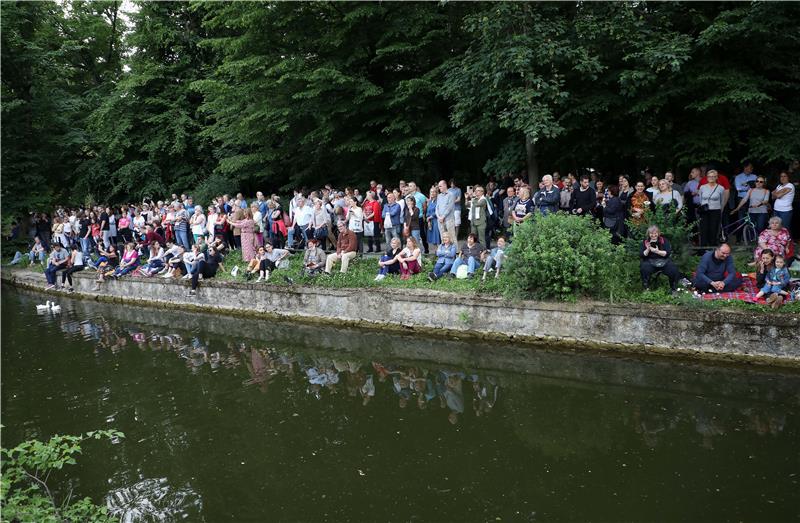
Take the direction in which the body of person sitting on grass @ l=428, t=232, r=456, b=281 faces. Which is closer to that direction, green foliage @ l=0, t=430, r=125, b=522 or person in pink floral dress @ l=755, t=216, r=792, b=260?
the green foliage

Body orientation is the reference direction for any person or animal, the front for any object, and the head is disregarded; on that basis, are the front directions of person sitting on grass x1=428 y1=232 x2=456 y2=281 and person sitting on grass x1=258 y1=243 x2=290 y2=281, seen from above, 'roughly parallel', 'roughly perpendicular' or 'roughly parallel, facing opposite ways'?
roughly parallel

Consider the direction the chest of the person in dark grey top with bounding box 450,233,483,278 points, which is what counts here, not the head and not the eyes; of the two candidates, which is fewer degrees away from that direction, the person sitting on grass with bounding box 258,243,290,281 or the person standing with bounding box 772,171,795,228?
the person sitting on grass

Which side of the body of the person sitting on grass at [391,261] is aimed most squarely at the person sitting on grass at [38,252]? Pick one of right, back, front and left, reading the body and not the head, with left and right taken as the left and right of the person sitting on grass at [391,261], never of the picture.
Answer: right

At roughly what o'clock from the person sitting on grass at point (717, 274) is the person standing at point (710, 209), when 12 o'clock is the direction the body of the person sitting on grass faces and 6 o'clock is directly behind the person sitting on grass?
The person standing is roughly at 6 o'clock from the person sitting on grass.

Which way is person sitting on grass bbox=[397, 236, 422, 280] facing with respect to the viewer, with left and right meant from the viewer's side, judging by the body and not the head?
facing the viewer and to the left of the viewer

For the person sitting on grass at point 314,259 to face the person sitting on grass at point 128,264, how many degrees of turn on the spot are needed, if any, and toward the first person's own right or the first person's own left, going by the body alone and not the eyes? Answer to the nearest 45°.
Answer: approximately 90° to the first person's own right

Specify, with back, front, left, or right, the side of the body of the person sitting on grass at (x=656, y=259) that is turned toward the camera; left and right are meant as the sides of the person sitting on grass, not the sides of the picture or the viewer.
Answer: front

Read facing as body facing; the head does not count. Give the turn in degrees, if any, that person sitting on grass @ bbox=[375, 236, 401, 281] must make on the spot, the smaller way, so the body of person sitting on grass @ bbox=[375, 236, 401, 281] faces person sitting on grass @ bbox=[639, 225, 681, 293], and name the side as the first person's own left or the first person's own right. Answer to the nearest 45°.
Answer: approximately 90° to the first person's own left

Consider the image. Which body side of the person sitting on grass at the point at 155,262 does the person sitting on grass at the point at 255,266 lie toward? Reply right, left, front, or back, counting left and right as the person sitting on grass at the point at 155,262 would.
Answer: left

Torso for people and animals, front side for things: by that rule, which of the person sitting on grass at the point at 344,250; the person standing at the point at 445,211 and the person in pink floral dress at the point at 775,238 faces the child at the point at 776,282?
the person in pink floral dress

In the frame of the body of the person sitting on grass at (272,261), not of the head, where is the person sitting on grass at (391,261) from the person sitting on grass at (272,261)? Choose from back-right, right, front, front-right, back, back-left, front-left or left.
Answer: left

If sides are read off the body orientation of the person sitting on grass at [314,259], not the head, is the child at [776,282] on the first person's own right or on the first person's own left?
on the first person's own left

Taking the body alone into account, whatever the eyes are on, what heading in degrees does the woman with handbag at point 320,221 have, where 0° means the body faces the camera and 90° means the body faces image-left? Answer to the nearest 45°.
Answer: approximately 45°

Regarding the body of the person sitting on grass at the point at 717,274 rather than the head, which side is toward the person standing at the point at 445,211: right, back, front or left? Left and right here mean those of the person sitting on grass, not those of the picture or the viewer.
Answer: right

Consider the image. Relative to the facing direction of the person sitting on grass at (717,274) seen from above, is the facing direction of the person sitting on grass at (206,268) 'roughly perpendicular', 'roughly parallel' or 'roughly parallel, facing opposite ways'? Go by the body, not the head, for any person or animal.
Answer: roughly parallel

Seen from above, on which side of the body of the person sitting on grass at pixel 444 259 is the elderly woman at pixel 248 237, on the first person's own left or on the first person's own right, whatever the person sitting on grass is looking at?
on the first person's own right

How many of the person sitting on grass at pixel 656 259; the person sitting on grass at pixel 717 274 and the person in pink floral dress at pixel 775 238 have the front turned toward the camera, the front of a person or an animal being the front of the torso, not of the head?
3

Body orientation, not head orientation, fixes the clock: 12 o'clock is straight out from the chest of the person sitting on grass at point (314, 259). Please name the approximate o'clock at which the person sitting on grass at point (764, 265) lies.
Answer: the person sitting on grass at point (764, 265) is roughly at 9 o'clock from the person sitting on grass at point (314, 259).
